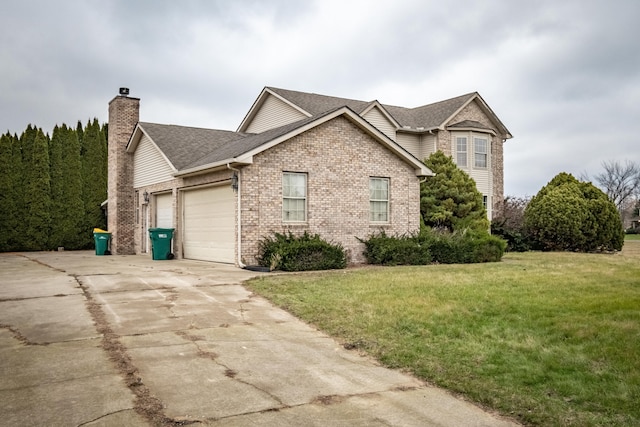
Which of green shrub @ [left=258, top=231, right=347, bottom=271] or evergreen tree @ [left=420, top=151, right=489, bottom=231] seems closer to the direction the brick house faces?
the green shrub
